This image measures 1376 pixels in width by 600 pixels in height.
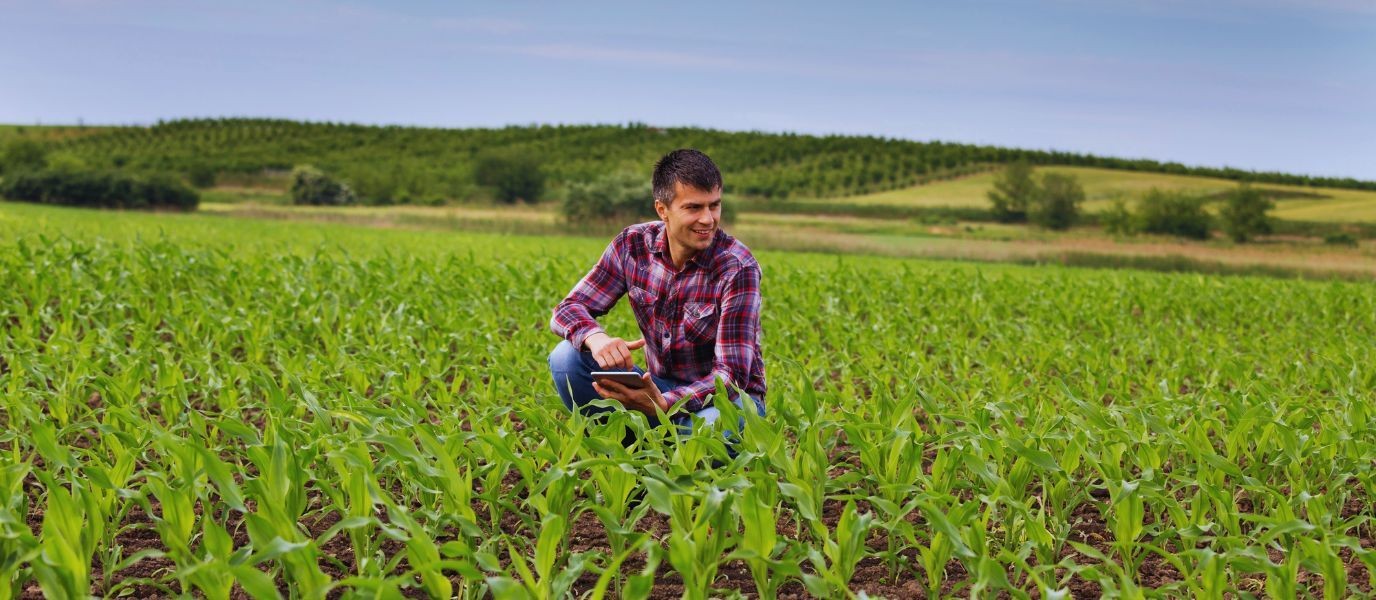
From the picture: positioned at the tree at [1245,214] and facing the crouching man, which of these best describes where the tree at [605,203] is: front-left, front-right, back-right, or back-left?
front-right

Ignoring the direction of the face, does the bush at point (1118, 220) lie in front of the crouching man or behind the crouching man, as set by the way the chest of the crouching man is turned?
behind

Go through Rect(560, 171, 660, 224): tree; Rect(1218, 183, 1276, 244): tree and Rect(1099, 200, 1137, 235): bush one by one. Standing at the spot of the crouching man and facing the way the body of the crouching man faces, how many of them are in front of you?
0

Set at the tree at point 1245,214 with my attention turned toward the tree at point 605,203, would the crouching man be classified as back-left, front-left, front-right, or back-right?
front-left

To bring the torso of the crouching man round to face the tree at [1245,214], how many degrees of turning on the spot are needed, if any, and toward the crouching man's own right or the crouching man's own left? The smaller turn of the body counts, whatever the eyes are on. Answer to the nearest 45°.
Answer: approximately 180°

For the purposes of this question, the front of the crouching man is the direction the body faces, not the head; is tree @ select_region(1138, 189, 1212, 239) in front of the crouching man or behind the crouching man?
behind

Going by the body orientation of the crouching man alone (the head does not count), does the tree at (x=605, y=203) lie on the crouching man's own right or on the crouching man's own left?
on the crouching man's own right

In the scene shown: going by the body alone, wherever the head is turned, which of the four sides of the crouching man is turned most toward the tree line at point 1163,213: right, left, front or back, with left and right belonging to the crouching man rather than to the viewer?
back

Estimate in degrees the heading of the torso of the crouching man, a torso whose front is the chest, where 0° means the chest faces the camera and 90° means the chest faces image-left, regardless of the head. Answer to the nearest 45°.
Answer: approximately 45°

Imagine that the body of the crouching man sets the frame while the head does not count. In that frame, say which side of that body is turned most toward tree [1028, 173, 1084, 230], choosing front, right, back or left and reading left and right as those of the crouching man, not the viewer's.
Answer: back

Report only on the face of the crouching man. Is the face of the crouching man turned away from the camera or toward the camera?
toward the camera

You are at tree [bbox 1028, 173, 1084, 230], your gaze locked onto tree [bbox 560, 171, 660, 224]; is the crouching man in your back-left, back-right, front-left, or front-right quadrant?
front-left
